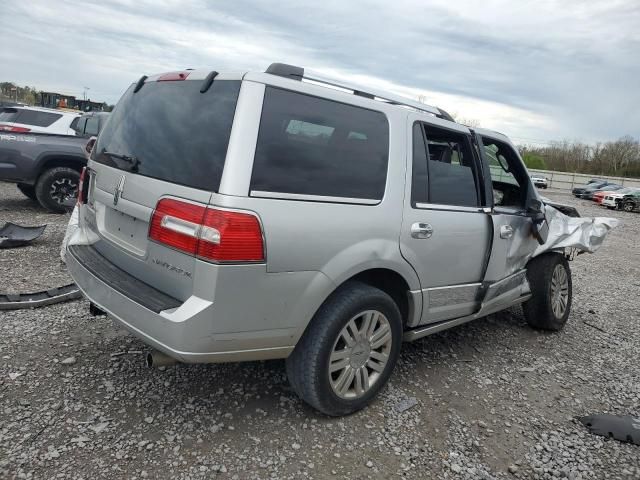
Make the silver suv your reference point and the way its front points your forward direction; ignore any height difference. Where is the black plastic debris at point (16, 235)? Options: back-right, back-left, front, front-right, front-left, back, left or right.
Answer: left

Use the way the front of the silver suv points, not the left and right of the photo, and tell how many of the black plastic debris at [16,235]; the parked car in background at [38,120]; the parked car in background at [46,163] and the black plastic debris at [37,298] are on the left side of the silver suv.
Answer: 4

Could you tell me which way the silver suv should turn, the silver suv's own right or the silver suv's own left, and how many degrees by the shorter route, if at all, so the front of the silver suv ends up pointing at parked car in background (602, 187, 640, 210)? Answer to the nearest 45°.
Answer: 0° — it already faces it

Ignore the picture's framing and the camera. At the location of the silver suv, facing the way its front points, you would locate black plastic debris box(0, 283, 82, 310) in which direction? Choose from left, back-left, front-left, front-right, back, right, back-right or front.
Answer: left

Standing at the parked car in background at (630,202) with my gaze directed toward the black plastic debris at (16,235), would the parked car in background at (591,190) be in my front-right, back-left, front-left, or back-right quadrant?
back-right

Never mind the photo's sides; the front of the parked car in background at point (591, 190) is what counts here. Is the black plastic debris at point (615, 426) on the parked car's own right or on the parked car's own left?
on the parked car's own left

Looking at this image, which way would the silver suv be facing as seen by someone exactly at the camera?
facing away from the viewer and to the right of the viewer

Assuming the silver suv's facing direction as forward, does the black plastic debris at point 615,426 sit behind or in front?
in front

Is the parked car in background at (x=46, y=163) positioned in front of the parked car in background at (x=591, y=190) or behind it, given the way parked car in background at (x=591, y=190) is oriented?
in front

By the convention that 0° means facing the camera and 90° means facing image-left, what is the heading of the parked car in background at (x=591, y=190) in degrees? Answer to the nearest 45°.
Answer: approximately 45°

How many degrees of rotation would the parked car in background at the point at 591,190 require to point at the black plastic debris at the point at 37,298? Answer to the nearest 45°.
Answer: approximately 45° to its left

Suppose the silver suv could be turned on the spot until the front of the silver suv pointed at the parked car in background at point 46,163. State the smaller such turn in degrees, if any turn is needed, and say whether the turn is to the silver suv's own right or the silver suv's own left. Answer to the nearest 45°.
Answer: approximately 90° to the silver suv's own left

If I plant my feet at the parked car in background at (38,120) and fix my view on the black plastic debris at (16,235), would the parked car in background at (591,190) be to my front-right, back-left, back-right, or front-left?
back-left

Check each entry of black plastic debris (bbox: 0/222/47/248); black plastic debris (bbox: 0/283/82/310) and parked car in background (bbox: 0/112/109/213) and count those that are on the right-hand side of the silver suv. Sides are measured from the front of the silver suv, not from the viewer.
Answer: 0

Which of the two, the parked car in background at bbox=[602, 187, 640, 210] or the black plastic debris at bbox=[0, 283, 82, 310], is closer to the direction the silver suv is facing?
the parked car in background

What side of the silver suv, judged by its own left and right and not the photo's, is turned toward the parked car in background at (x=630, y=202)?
front

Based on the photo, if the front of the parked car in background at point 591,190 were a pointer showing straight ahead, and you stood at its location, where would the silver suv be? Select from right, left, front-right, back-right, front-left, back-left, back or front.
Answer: front-left
